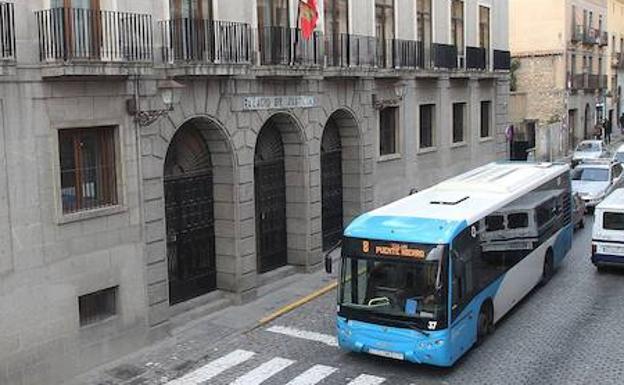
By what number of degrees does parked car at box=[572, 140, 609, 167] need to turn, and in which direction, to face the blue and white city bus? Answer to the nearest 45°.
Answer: approximately 45° to its left

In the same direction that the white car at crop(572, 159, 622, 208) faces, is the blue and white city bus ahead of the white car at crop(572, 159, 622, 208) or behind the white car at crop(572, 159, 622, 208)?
ahead

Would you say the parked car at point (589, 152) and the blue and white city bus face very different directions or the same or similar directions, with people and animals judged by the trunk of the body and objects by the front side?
same or similar directions

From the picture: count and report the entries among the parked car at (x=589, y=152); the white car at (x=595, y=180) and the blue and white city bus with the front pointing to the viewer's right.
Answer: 0

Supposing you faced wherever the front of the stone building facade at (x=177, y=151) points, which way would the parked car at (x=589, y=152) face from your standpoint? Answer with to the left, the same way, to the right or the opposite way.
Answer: to the right

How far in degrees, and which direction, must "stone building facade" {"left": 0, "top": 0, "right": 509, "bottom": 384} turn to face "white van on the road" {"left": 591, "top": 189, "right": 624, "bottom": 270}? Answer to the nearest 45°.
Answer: approximately 45° to its left

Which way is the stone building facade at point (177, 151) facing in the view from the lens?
facing the viewer and to the right of the viewer

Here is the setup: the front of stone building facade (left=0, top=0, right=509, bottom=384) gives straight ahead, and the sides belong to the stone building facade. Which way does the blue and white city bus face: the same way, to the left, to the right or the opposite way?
to the right

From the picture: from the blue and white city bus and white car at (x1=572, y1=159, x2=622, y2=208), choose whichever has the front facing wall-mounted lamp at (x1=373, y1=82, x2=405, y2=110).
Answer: the white car

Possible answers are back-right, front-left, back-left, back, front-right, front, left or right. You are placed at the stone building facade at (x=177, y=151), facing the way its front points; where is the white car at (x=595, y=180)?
left

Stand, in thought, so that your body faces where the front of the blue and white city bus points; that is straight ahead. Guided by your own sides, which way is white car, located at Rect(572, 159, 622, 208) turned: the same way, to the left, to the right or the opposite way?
the same way

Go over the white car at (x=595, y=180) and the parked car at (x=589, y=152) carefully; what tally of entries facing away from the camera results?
0

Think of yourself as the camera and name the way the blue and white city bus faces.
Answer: facing the viewer and to the left of the viewer

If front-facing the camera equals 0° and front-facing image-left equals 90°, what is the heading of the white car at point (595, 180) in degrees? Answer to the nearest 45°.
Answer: approximately 45°

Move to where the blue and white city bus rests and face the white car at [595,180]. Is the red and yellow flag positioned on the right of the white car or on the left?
left

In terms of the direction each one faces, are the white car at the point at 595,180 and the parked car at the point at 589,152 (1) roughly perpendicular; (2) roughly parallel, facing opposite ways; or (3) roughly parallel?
roughly parallel

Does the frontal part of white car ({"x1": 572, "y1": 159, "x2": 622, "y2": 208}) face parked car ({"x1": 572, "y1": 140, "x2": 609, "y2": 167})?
no

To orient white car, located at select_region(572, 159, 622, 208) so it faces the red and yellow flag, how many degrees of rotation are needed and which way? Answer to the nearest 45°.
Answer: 0° — it already faces it

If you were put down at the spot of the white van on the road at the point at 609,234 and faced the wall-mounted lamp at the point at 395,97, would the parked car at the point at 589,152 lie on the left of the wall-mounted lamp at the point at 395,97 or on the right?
right
